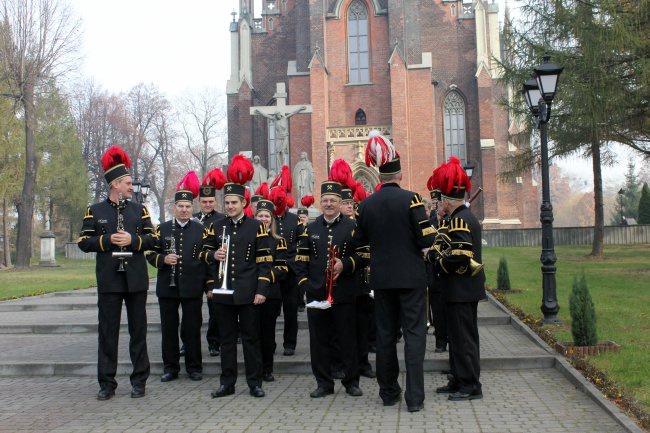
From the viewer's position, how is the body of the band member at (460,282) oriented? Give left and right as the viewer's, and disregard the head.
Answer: facing to the left of the viewer

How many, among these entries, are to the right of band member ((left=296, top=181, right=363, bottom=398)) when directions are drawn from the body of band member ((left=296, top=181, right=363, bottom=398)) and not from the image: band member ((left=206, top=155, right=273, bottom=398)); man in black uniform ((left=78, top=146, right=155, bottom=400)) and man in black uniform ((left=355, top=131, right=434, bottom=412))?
2

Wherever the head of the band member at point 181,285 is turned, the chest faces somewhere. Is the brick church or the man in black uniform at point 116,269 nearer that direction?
the man in black uniform

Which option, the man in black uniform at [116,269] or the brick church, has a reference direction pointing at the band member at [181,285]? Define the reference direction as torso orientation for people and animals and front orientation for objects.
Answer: the brick church

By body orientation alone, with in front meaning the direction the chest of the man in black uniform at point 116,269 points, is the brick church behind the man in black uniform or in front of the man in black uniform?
behind

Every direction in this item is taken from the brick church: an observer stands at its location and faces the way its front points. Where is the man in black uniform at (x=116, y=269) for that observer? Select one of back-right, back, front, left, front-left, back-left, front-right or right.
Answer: front

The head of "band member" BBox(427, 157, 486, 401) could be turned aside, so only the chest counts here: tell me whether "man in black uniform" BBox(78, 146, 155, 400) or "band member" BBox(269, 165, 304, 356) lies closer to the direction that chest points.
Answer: the man in black uniform

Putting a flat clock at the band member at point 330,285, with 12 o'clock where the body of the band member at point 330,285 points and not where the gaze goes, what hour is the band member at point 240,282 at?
the band member at point 240,282 is roughly at 3 o'clock from the band member at point 330,285.

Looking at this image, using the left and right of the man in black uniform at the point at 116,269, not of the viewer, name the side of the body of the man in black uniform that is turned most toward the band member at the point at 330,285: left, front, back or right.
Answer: left

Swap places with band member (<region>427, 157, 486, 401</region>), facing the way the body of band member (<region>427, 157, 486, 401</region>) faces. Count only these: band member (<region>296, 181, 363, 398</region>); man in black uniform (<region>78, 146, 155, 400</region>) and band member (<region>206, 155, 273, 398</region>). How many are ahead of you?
3

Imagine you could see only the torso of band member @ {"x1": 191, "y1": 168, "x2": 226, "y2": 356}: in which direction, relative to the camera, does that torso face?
toward the camera

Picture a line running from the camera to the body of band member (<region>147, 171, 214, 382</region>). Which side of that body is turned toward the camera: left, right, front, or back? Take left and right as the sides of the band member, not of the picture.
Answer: front

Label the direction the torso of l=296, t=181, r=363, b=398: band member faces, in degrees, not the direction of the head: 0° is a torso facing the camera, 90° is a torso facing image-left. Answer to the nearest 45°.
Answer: approximately 0°

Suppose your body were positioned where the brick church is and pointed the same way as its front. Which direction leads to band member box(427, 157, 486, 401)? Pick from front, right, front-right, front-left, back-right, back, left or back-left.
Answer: front

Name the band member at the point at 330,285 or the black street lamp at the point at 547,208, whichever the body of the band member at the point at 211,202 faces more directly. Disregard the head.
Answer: the band member

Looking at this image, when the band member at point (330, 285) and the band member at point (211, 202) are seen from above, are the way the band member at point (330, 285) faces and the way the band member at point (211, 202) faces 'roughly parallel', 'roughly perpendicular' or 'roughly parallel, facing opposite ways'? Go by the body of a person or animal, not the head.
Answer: roughly parallel
